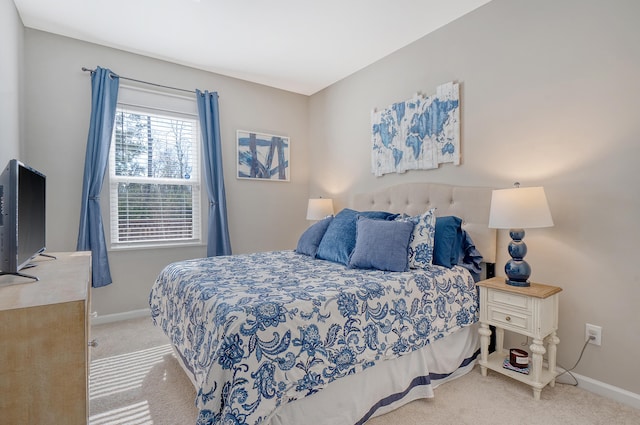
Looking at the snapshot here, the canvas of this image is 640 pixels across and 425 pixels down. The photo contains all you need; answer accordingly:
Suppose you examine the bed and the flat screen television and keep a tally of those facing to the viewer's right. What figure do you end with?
1

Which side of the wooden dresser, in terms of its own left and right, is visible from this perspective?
right

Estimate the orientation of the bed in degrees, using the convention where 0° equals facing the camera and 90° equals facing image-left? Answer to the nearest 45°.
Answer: approximately 45°

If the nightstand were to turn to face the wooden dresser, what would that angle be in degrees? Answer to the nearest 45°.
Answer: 0° — it already faces it

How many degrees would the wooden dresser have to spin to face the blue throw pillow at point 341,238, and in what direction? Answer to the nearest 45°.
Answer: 0° — it already faces it

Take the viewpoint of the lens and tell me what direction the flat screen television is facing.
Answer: facing to the right of the viewer

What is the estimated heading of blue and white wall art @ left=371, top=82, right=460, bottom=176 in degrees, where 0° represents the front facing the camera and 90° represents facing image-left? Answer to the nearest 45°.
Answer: approximately 45°

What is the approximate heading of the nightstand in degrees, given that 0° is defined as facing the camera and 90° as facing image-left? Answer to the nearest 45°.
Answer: approximately 45°

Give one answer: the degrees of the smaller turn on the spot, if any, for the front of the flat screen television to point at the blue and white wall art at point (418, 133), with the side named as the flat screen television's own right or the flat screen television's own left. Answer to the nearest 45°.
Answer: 0° — it already faces it

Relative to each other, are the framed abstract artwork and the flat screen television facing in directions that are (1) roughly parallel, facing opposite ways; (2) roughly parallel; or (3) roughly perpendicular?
roughly perpendicular
